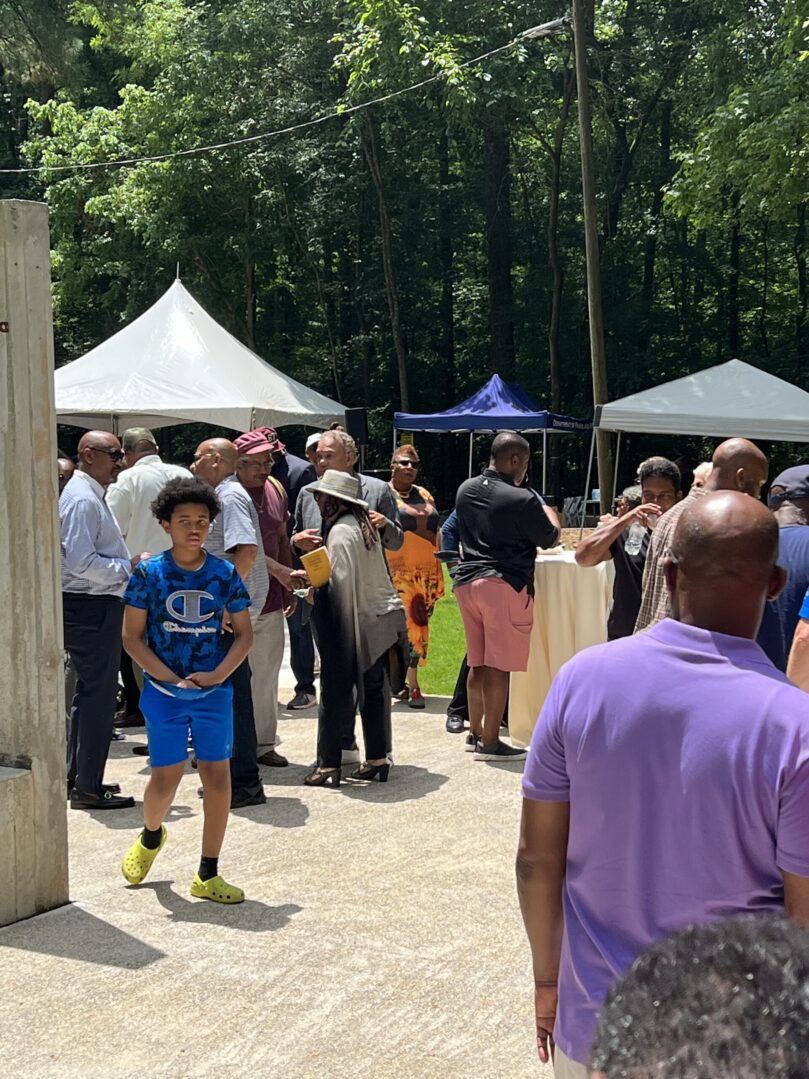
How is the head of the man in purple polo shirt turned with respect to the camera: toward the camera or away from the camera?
away from the camera

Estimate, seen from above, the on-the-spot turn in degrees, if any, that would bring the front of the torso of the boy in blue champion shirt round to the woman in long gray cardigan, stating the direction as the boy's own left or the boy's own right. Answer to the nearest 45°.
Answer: approximately 135° to the boy's own left

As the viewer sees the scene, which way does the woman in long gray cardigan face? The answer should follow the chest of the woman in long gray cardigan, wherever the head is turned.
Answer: to the viewer's left

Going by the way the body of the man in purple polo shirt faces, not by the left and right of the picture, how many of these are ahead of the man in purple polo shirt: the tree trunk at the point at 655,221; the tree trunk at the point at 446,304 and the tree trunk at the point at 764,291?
3

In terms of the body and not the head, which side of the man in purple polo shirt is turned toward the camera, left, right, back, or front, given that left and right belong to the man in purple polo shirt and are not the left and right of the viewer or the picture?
back

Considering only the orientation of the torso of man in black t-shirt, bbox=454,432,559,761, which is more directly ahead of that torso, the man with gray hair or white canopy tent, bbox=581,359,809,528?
the white canopy tent

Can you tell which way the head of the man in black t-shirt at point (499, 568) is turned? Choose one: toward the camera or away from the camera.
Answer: away from the camera

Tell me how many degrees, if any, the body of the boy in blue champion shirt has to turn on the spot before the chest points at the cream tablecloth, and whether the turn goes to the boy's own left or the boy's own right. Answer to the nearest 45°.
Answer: approximately 135° to the boy's own left
